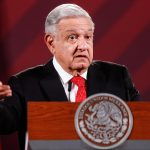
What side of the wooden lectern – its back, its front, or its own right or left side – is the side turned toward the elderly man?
back

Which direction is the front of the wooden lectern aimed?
toward the camera
